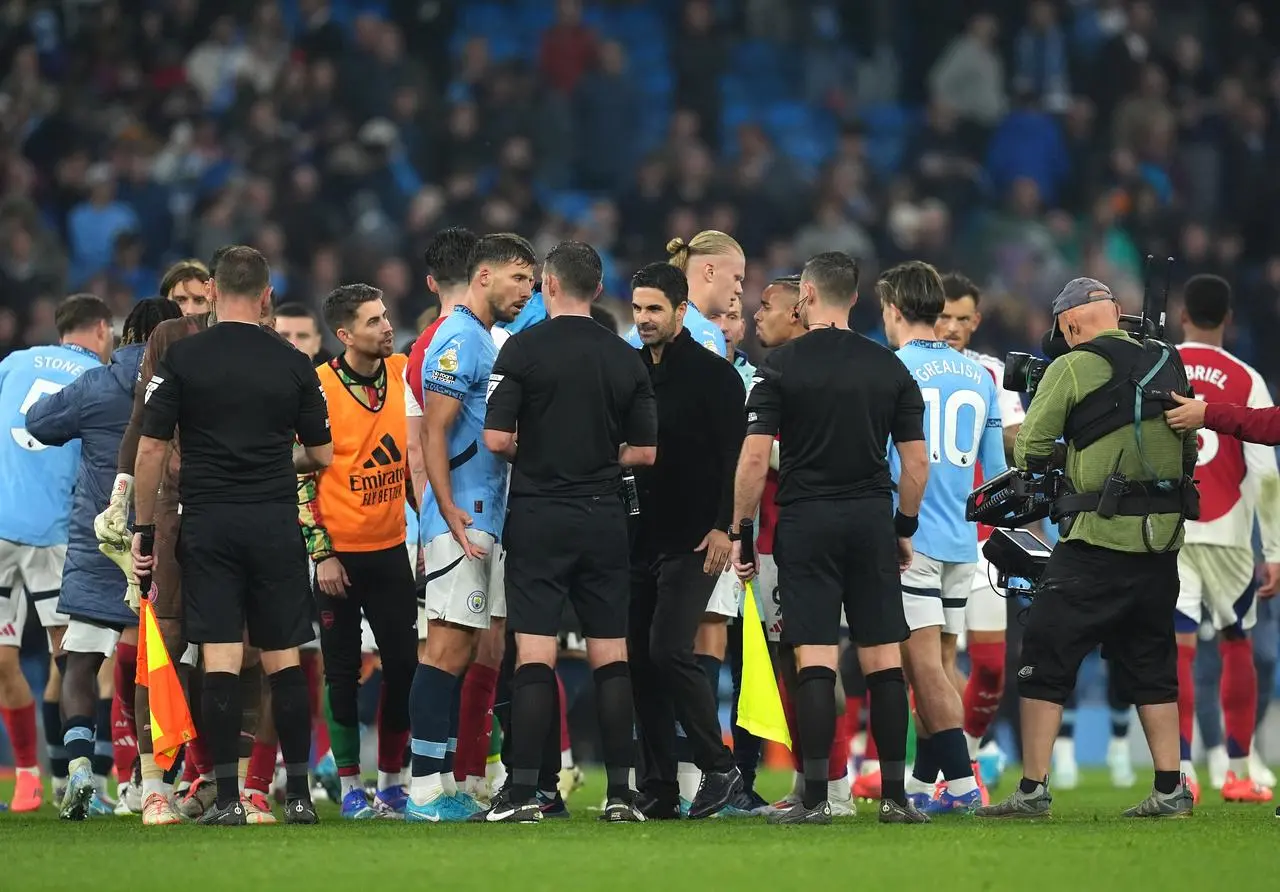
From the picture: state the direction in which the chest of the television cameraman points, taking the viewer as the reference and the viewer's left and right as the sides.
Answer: facing away from the viewer and to the left of the viewer

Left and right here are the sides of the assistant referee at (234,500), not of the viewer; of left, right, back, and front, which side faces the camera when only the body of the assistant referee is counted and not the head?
back

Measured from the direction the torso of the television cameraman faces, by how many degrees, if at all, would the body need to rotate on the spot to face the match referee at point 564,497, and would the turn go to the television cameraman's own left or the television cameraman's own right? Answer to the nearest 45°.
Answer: approximately 45° to the television cameraman's own left

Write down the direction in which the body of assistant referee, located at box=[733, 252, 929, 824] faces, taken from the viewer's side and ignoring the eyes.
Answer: away from the camera

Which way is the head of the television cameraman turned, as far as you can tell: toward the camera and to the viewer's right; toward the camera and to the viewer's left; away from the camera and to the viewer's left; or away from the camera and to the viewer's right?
away from the camera and to the viewer's left

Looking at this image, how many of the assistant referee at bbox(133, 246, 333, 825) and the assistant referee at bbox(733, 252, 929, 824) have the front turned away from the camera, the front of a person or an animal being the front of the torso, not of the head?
2

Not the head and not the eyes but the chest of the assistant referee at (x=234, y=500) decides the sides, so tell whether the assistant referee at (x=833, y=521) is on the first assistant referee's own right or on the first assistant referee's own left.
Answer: on the first assistant referee's own right
